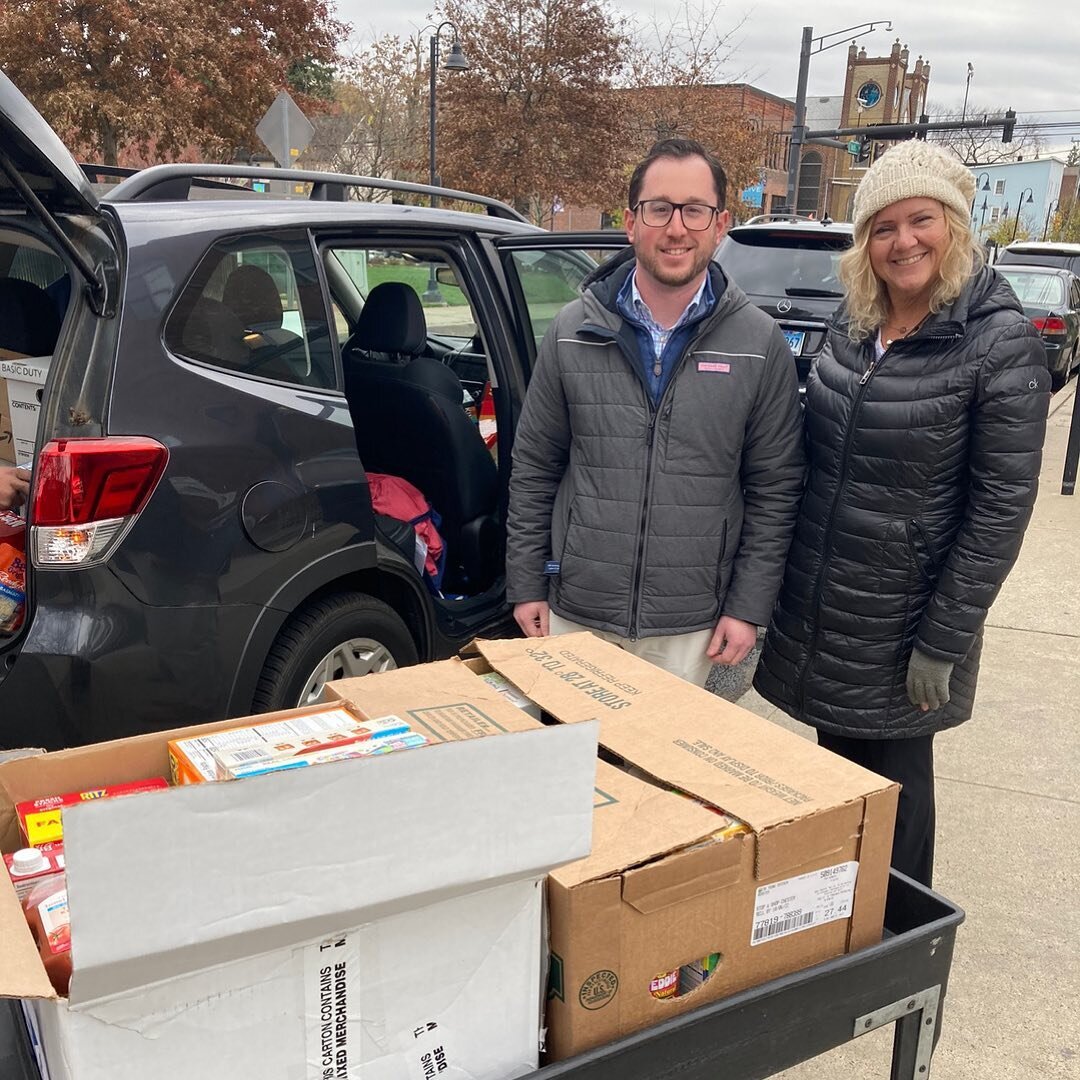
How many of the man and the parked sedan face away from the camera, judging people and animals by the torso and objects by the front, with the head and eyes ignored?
1

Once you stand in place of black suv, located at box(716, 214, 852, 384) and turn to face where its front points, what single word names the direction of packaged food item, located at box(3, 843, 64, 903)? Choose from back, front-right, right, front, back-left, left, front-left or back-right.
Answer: back

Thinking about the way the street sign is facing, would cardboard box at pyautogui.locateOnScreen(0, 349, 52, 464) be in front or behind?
behind

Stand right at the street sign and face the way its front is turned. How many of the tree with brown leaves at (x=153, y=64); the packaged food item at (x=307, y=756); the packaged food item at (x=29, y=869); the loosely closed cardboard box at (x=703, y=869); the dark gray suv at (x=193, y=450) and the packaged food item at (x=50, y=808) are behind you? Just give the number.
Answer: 5

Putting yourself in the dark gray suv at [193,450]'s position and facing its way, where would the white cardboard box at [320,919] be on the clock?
The white cardboard box is roughly at 4 o'clock from the dark gray suv.

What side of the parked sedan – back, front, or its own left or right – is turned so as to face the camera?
back

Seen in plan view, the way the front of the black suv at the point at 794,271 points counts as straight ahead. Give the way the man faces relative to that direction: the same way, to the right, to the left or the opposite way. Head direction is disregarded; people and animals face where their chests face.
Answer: the opposite way

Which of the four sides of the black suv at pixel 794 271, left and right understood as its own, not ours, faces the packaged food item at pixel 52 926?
back

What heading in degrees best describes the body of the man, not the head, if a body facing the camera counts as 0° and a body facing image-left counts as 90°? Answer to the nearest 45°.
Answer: approximately 0°

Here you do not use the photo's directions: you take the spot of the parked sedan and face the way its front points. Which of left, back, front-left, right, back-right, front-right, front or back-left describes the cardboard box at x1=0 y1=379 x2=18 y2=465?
back

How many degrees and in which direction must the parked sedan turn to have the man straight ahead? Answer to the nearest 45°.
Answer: approximately 180°

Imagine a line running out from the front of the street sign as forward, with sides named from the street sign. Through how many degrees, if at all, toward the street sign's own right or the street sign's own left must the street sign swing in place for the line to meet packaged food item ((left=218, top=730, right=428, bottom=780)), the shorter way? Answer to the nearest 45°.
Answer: approximately 180°

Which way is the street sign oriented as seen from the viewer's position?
away from the camera

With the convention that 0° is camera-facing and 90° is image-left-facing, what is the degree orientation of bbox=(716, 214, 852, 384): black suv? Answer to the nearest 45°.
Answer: approximately 180°

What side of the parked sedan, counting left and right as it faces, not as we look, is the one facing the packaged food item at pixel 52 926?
back

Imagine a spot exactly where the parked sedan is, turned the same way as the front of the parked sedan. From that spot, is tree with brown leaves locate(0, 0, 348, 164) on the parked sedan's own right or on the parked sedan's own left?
on the parked sedan's own left
